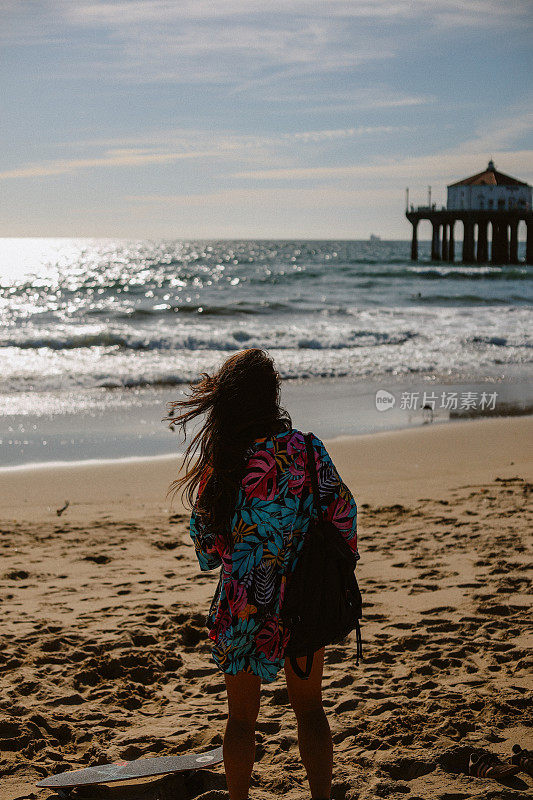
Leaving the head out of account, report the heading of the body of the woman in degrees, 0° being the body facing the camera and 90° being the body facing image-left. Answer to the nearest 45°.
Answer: approximately 180°

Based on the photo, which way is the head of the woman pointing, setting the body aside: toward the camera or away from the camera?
away from the camera
